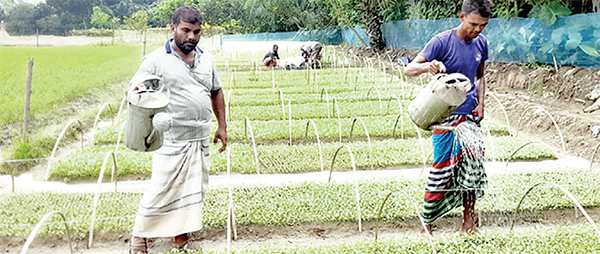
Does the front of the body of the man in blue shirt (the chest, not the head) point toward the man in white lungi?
no

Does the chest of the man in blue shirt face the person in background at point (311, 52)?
no

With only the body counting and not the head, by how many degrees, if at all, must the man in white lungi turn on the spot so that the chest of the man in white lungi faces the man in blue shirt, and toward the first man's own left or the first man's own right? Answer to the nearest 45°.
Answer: approximately 45° to the first man's own left

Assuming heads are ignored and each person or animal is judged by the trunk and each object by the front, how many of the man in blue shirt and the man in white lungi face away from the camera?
0

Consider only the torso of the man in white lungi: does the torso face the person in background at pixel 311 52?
no

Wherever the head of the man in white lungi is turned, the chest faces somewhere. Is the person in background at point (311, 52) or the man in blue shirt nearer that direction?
the man in blue shirt
